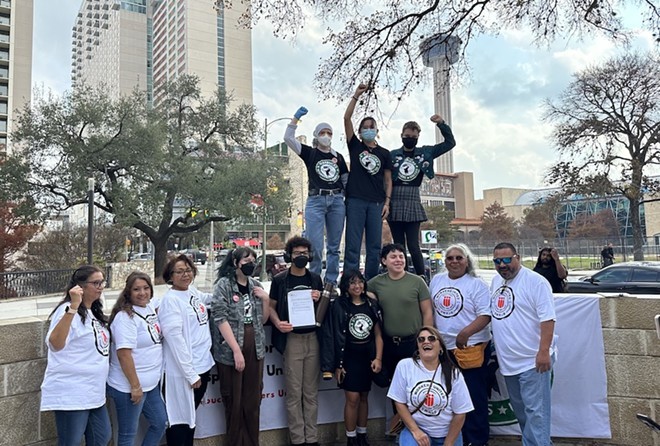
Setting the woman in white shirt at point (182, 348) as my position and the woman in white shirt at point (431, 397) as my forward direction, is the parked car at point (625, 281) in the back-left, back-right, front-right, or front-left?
front-left

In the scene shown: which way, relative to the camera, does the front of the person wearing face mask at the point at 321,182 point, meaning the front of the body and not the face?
toward the camera

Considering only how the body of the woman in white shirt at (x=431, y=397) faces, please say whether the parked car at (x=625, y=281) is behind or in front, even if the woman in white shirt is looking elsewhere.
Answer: behind

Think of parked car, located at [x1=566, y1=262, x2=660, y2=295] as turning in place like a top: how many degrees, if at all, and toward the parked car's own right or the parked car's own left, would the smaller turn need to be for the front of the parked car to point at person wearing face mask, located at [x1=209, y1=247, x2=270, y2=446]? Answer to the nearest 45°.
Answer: approximately 90° to the parked car's own left

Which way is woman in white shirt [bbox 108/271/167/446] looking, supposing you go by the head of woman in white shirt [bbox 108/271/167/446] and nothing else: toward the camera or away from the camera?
toward the camera

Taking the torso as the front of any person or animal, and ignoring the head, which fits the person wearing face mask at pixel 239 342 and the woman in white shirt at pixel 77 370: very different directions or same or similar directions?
same or similar directions

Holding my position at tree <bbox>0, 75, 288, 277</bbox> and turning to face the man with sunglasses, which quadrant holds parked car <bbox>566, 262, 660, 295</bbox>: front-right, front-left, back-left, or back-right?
front-left

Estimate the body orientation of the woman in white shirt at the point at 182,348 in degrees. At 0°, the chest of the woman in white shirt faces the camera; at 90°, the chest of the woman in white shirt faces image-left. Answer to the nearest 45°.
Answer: approximately 315°

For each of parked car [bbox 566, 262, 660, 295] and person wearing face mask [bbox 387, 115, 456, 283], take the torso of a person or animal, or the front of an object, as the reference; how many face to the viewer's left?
1

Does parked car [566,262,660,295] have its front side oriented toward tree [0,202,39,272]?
yes

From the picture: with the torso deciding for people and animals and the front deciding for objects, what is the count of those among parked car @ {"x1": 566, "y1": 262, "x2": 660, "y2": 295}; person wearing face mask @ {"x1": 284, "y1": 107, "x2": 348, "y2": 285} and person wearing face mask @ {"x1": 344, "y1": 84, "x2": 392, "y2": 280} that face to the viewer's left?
1

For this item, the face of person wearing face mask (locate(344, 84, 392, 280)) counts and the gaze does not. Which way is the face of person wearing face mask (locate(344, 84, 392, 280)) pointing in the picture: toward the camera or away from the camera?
toward the camera

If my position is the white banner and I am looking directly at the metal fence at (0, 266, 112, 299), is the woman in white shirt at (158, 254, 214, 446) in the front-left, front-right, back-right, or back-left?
front-left

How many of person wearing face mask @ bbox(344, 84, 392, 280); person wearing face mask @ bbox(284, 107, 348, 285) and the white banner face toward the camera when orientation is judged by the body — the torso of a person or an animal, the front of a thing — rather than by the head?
3

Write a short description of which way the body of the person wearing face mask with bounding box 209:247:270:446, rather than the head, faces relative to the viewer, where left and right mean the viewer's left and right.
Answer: facing the viewer and to the right of the viewer

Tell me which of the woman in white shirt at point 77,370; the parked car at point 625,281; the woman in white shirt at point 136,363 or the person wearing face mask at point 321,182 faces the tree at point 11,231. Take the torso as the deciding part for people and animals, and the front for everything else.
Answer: the parked car
